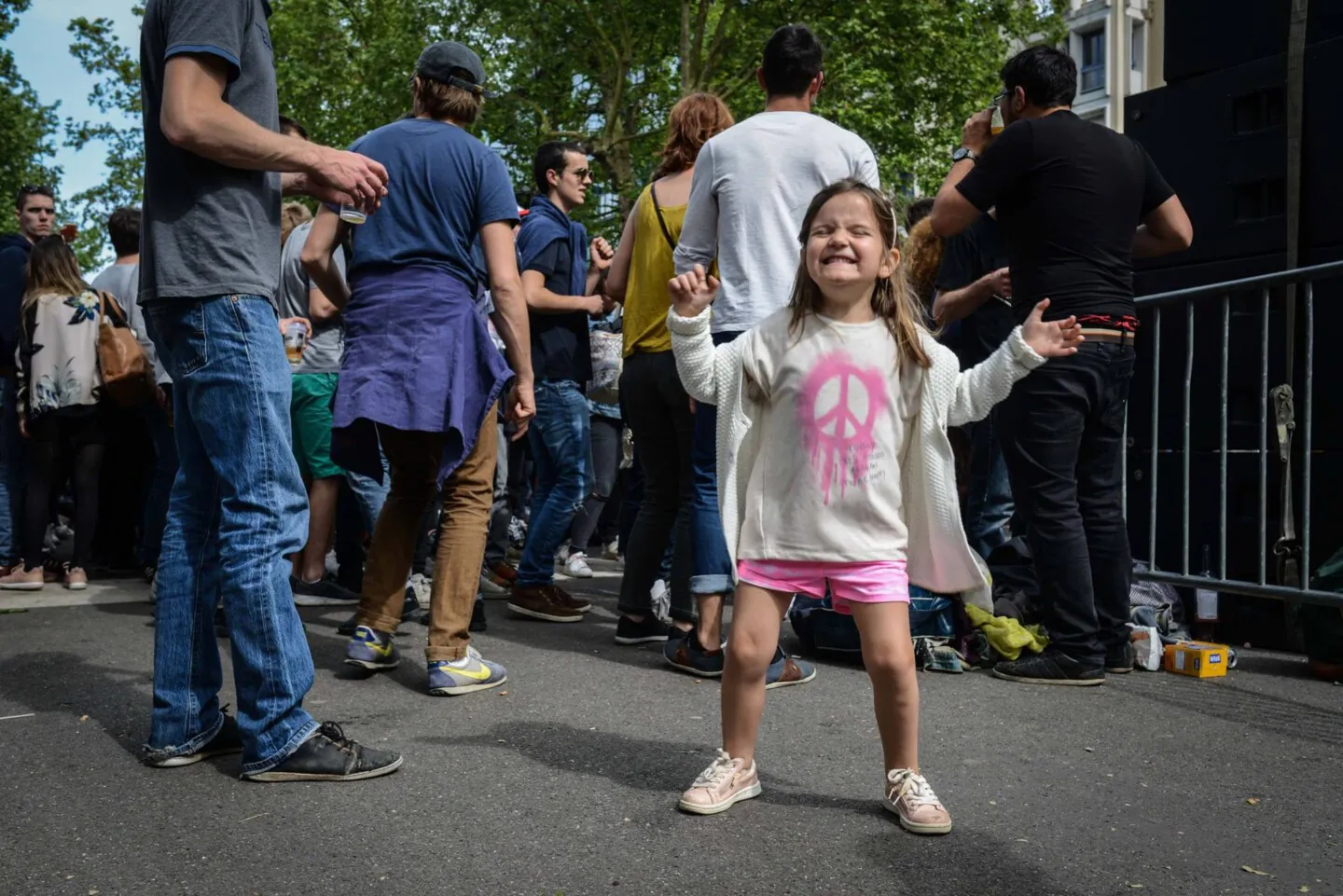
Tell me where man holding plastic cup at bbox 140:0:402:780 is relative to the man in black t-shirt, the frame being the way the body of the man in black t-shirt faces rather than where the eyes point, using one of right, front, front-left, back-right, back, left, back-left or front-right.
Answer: left

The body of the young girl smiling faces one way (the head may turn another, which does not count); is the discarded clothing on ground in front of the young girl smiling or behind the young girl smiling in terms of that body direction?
behind

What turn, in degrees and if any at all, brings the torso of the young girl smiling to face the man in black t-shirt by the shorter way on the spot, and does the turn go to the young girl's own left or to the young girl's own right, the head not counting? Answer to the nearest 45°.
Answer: approximately 135° to the young girl's own left

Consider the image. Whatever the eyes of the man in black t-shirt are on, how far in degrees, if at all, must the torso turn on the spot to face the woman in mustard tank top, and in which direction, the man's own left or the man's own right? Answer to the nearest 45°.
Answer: approximately 45° to the man's own left

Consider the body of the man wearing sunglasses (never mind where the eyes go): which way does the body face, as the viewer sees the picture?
to the viewer's right

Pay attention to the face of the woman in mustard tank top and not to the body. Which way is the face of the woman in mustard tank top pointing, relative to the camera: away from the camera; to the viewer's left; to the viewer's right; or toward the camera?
away from the camera

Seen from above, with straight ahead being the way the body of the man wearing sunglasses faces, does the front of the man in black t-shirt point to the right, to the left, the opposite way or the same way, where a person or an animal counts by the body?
to the left

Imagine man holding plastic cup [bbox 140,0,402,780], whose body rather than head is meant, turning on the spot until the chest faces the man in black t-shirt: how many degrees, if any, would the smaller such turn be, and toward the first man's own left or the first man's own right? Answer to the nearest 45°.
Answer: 0° — they already face them

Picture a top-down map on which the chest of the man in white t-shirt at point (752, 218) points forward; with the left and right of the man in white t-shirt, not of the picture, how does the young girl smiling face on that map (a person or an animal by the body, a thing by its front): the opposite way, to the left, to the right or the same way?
the opposite way

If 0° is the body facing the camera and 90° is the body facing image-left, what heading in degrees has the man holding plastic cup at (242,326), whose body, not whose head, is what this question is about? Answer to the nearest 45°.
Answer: approximately 270°

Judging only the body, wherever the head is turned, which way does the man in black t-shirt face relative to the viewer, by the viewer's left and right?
facing away from the viewer and to the left of the viewer
